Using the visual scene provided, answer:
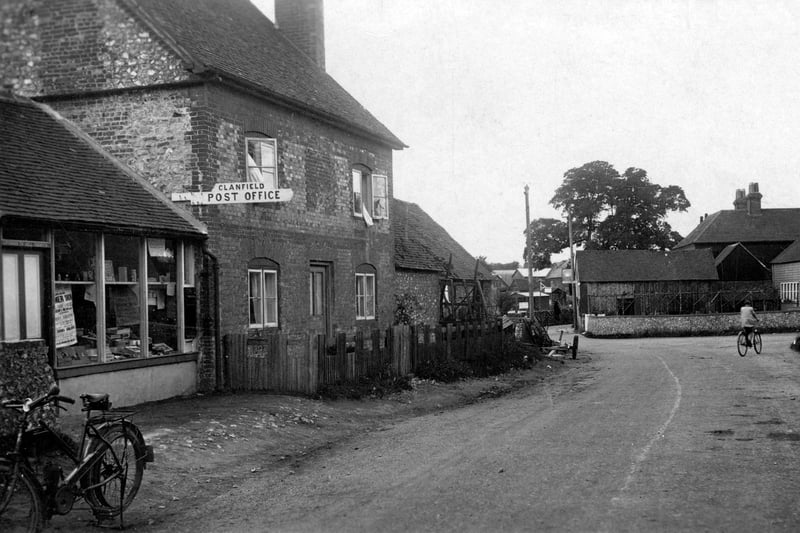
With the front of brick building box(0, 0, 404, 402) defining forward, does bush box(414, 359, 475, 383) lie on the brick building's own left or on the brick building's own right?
on the brick building's own left

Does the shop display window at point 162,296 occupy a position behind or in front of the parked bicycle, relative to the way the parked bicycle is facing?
behind

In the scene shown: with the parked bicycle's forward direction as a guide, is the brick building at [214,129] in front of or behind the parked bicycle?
behind

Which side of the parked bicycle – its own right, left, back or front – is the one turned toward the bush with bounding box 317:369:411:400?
back

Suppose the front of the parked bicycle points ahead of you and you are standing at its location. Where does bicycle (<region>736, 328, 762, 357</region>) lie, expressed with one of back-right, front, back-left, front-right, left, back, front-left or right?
back

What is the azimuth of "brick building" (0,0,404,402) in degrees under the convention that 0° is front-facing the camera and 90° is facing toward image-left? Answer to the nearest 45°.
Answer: approximately 315°
